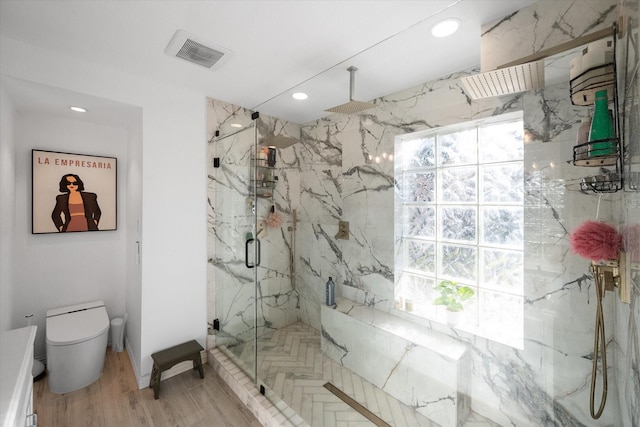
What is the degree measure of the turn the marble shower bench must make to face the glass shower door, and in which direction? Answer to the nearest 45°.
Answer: approximately 45° to its right

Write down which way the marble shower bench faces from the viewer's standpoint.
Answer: facing the viewer and to the left of the viewer

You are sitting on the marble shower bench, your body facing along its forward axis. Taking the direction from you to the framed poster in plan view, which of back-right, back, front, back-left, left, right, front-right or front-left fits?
front-right

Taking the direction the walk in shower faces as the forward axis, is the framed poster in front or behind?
in front

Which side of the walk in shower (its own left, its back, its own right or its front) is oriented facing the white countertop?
front
